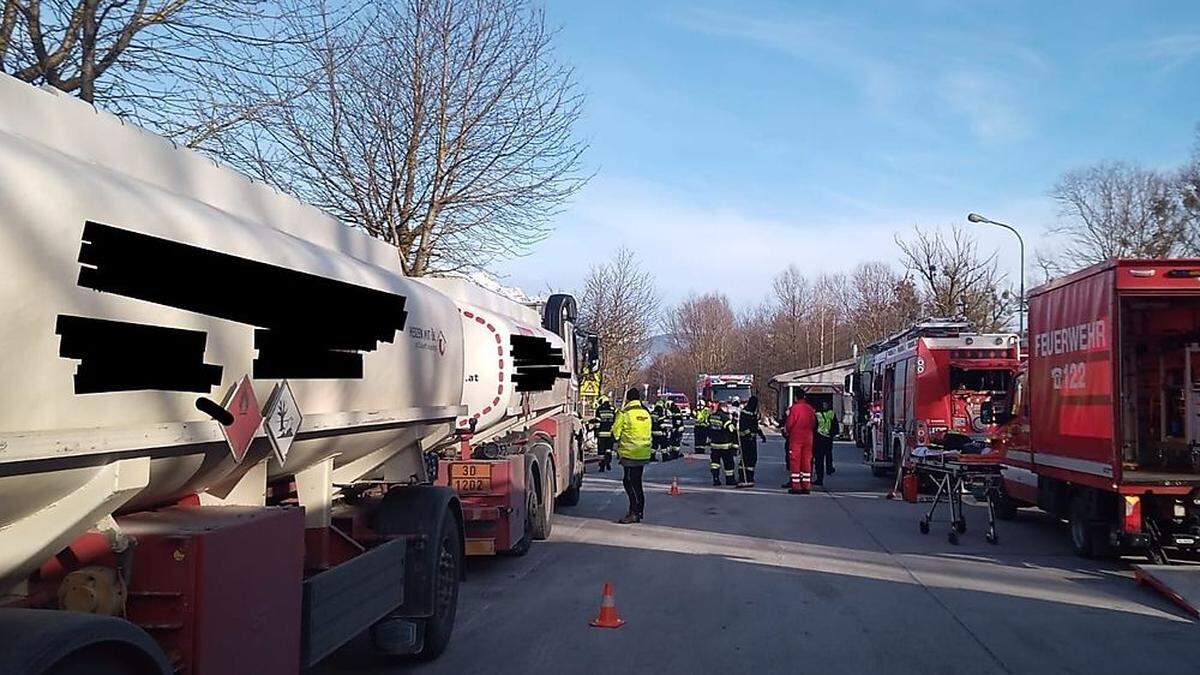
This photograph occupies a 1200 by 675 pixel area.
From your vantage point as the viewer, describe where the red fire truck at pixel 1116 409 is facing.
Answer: facing away from the viewer and to the left of the viewer

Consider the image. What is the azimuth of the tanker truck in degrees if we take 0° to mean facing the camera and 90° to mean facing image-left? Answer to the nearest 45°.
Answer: approximately 225°

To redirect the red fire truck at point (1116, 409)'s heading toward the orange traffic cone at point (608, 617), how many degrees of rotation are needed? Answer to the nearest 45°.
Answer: approximately 90° to its left
